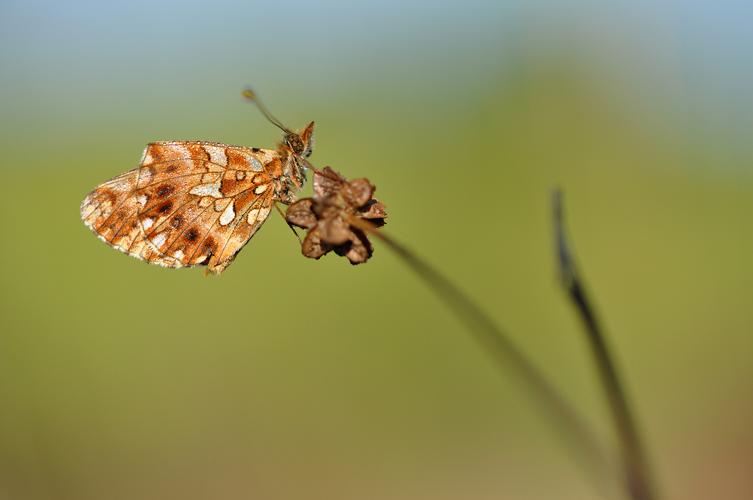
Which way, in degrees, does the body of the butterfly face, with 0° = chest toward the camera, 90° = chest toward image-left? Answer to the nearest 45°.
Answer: approximately 270°
